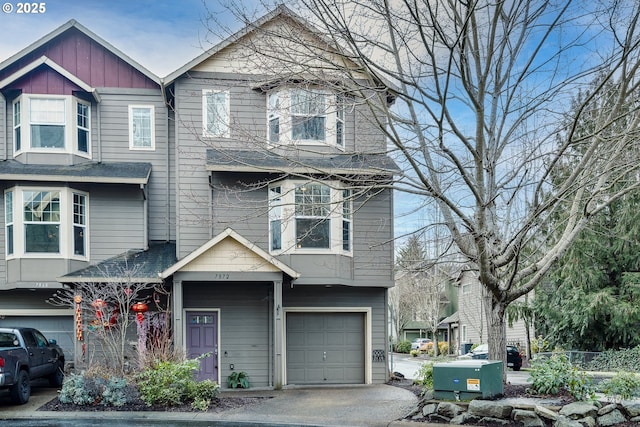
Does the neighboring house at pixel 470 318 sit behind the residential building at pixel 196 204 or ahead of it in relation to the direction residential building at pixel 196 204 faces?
behind

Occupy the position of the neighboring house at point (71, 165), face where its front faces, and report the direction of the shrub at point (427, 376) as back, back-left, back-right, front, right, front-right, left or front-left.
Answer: front-left

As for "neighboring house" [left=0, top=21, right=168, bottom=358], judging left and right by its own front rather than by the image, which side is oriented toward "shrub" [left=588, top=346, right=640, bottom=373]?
left

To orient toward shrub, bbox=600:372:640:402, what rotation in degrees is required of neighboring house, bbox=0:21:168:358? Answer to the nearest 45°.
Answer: approximately 45° to its left

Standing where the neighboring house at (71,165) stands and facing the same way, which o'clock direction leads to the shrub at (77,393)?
The shrub is roughly at 12 o'clock from the neighboring house.

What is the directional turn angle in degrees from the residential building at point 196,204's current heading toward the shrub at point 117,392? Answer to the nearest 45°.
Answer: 0° — it already faces it

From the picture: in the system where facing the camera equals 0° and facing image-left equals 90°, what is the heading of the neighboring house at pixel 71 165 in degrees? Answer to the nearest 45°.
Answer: approximately 0°
